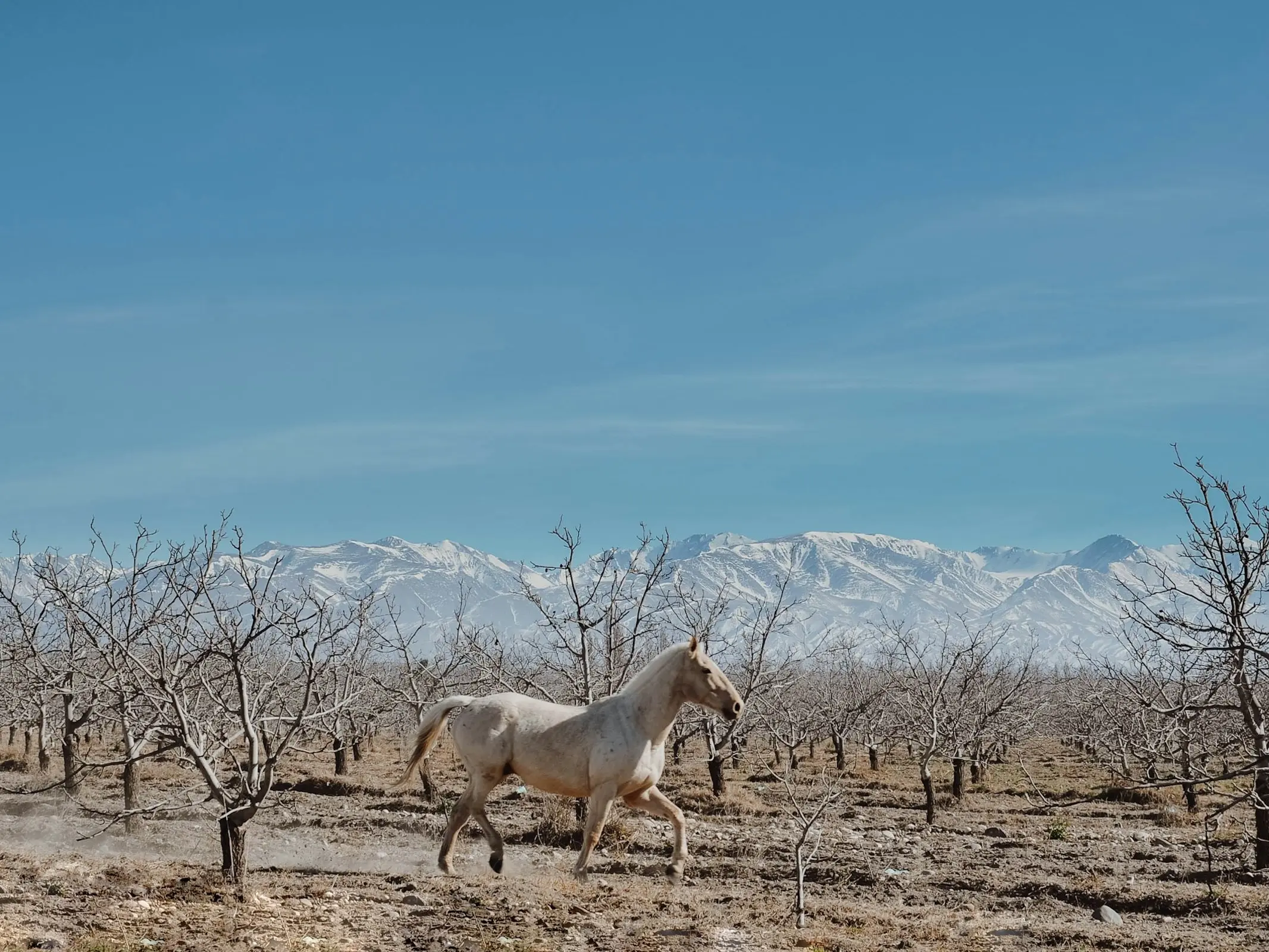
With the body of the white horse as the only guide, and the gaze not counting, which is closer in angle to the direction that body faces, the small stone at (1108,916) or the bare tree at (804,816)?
the small stone

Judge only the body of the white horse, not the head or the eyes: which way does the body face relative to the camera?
to the viewer's right

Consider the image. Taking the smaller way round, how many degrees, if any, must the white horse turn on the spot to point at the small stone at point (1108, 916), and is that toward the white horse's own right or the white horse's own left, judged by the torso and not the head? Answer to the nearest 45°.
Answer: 0° — it already faces it

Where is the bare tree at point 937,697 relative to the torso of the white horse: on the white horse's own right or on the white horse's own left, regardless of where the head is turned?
on the white horse's own left

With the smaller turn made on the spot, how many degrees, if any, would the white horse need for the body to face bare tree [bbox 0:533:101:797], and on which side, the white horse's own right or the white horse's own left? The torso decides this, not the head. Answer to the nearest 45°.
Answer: approximately 135° to the white horse's own left
